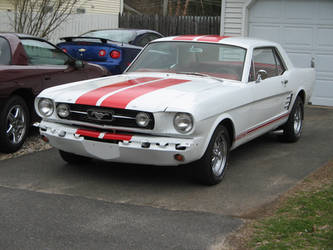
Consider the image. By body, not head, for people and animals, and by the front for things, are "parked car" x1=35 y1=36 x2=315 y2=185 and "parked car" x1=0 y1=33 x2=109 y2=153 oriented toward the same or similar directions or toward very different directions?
very different directions

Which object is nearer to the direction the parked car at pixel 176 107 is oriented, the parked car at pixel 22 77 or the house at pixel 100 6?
the parked car

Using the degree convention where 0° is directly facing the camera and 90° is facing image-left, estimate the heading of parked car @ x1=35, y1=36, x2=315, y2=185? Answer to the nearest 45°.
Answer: approximately 45°

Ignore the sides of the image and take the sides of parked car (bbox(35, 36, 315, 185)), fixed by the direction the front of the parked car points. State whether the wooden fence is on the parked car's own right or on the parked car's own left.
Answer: on the parked car's own right

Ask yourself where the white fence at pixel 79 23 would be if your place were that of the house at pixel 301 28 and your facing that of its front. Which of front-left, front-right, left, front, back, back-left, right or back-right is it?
back-right

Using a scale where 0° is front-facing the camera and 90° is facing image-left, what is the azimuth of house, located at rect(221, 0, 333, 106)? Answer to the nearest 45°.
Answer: approximately 0°
